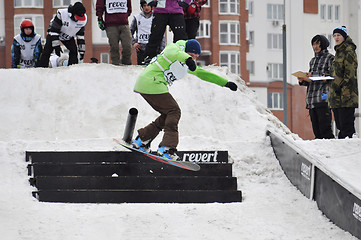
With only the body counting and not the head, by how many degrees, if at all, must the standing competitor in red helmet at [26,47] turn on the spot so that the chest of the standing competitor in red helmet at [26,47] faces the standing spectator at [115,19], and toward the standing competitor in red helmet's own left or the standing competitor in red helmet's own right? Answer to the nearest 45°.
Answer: approximately 45° to the standing competitor in red helmet's own left

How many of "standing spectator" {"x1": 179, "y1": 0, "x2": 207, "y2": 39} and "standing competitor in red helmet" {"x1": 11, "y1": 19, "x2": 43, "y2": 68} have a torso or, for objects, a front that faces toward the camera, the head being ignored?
2

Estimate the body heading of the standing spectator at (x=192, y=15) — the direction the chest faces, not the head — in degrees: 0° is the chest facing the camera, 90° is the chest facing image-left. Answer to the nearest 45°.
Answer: approximately 0°

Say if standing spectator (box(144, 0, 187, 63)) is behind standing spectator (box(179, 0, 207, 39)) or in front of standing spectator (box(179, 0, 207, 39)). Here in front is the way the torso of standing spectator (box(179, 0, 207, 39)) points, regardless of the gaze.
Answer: in front

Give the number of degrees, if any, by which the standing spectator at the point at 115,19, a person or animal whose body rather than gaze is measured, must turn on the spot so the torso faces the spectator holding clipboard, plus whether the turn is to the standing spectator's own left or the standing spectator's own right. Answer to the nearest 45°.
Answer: approximately 45° to the standing spectator's own left

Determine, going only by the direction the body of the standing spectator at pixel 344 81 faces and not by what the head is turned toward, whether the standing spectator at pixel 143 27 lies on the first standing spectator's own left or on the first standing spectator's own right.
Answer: on the first standing spectator's own right

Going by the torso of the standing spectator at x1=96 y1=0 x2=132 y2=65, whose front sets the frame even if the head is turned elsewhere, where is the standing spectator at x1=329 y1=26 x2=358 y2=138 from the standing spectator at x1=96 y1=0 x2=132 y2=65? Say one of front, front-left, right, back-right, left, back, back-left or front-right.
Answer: front-left

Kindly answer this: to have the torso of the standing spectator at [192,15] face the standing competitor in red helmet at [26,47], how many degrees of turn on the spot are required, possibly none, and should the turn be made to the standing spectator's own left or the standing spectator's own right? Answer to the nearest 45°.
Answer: approximately 90° to the standing spectator's own right

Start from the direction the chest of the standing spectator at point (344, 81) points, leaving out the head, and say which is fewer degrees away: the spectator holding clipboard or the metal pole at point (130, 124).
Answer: the metal pole
